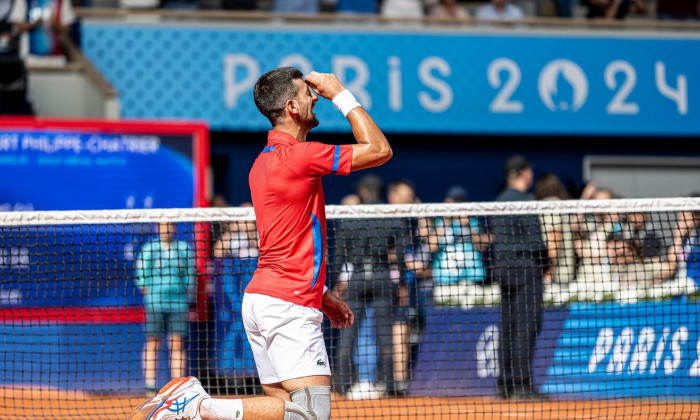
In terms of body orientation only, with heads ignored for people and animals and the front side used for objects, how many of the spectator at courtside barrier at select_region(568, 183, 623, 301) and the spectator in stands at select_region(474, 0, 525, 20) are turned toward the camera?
2

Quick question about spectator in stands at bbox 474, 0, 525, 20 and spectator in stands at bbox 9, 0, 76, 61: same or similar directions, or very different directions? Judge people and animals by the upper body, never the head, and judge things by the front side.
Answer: same or similar directions

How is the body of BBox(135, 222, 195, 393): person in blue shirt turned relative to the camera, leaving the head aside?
toward the camera

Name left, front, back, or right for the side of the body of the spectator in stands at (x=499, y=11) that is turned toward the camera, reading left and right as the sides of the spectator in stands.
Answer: front

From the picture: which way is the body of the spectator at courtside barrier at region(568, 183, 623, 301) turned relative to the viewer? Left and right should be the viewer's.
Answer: facing the viewer

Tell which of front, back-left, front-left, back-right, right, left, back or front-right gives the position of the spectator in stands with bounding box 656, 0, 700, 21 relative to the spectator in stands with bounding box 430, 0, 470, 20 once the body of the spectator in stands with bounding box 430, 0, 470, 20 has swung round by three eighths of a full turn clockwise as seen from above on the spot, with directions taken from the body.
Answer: back-right

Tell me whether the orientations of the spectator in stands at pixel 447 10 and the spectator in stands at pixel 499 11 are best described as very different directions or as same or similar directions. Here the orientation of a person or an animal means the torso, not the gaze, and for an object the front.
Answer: same or similar directions

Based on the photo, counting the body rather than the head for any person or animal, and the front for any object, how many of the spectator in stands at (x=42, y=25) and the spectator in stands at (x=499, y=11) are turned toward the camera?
2

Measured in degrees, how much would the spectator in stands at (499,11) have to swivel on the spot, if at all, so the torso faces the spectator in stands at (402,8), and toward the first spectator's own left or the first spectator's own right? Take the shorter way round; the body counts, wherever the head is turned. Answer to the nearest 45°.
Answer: approximately 90° to the first spectator's own right

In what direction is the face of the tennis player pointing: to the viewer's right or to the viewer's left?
to the viewer's right

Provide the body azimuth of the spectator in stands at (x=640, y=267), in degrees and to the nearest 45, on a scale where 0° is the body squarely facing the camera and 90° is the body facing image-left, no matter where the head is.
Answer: approximately 45°

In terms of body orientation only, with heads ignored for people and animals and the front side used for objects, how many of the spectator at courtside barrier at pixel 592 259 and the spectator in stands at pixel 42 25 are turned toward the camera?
2

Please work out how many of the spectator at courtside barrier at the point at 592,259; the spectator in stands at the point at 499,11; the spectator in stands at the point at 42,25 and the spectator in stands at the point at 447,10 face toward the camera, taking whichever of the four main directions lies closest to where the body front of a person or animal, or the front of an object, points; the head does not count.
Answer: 4

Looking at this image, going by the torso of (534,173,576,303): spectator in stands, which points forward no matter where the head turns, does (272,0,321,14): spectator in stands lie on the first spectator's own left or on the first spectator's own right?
on the first spectator's own right

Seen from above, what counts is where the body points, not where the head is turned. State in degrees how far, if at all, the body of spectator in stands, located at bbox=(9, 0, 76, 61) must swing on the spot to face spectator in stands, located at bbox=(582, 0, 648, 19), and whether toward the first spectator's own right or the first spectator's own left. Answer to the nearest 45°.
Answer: approximately 90° to the first spectator's own left

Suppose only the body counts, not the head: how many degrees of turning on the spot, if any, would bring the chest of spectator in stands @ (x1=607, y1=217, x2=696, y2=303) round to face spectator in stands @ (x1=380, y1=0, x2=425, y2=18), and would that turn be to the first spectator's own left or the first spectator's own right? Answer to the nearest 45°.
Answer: approximately 90° to the first spectator's own right

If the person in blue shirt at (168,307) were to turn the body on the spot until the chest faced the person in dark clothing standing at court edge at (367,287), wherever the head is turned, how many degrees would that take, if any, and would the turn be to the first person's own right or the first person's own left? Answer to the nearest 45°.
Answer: approximately 90° to the first person's own left

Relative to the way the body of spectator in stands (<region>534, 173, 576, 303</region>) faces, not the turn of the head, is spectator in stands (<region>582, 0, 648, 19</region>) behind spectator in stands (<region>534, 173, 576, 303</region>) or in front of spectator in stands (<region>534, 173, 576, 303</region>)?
behind
